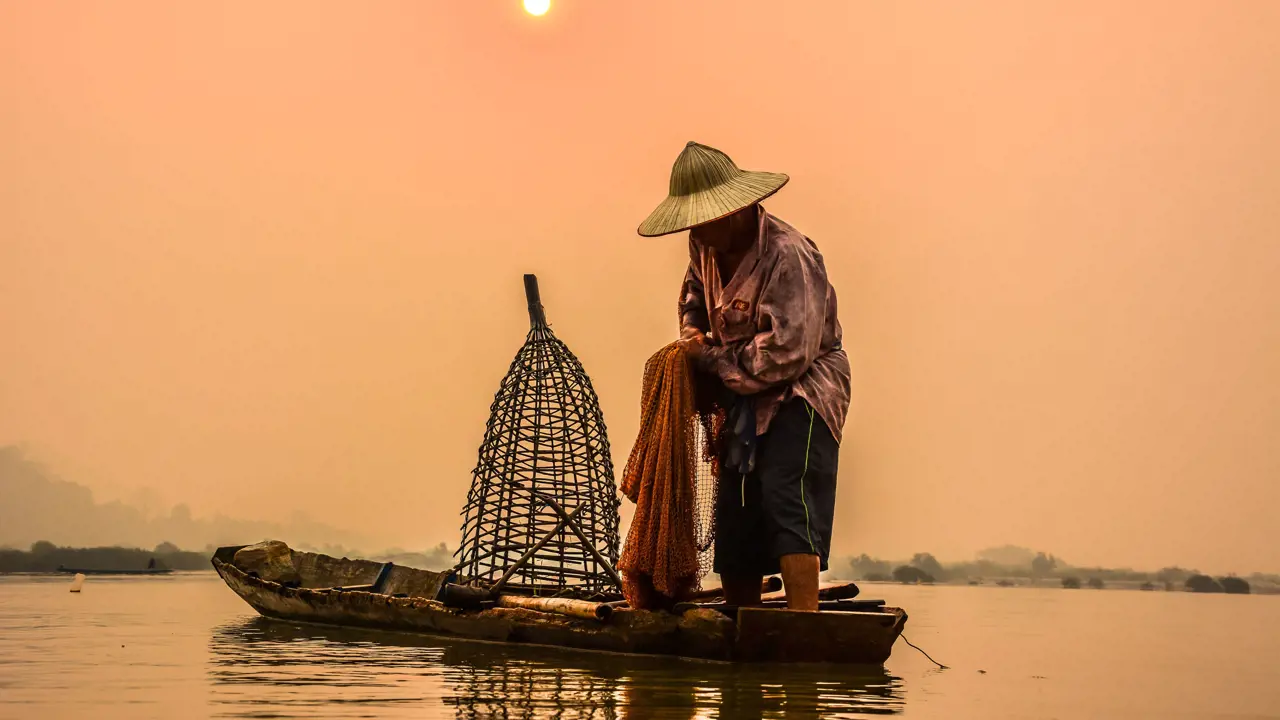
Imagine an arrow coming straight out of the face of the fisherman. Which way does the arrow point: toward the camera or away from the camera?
toward the camera

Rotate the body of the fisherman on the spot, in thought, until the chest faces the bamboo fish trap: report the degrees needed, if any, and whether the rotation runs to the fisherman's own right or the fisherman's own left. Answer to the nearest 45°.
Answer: approximately 90° to the fisherman's own right

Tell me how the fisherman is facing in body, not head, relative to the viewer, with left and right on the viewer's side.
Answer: facing the viewer and to the left of the viewer

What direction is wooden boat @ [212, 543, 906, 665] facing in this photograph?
to the viewer's left
